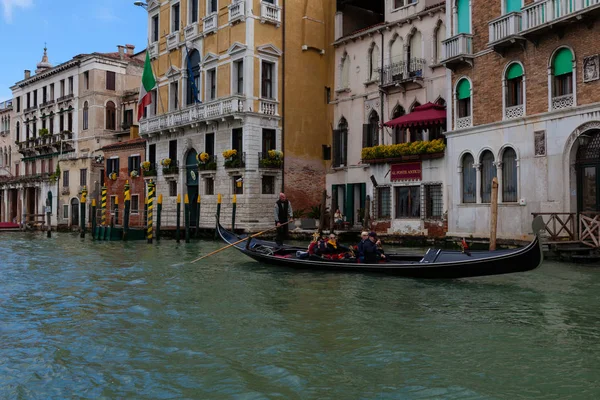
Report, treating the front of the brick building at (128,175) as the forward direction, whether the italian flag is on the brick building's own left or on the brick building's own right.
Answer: on the brick building's own left

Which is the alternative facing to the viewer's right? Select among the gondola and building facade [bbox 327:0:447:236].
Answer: the gondola

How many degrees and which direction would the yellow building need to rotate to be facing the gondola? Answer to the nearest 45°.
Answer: approximately 45° to its left

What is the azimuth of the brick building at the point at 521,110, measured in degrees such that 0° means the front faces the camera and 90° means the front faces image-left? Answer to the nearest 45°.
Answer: approximately 45°

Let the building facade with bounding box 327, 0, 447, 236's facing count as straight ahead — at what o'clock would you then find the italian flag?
The italian flag is roughly at 2 o'clock from the building facade.

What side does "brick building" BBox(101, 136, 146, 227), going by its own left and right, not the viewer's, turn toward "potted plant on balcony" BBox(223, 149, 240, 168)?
left

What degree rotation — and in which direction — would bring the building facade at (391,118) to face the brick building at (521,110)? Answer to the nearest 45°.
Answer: approximately 90° to its left

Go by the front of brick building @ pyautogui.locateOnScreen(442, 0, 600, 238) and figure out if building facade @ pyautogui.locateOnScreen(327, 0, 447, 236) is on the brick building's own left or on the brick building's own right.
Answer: on the brick building's own right

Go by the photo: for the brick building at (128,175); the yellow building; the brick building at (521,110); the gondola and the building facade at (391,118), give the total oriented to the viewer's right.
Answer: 1

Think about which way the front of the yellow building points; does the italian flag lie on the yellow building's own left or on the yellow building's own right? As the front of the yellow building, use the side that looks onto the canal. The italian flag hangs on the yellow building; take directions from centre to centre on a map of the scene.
on the yellow building's own right

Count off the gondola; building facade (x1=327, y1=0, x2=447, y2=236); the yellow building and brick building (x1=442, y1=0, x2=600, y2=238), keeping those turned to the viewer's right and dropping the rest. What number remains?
1

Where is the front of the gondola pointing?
to the viewer's right

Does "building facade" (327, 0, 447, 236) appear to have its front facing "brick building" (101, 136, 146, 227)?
no

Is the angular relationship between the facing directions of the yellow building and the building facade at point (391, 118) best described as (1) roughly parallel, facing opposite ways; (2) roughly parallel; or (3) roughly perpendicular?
roughly parallel

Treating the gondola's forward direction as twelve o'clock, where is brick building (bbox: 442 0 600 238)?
The brick building is roughly at 10 o'clock from the gondola.

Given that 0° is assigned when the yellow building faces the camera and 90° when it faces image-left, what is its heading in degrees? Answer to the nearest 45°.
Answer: approximately 45°

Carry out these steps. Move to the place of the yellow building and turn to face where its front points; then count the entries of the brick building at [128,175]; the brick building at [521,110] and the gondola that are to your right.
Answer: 1

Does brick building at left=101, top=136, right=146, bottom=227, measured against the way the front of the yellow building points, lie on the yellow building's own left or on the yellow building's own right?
on the yellow building's own right

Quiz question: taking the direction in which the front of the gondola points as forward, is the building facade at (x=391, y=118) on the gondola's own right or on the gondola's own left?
on the gondola's own left

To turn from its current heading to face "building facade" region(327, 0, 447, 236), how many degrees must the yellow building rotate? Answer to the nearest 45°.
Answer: approximately 90° to its left
